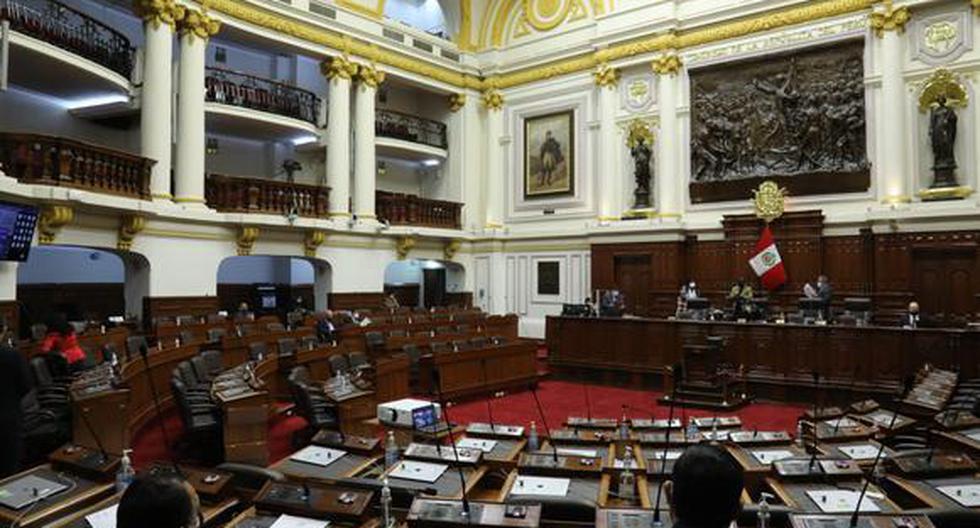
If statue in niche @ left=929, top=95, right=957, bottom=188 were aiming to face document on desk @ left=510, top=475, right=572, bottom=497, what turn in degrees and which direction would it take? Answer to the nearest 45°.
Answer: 0° — it already faces it

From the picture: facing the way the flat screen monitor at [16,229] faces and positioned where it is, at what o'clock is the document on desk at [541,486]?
The document on desk is roughly at 1 o'clock from the flat screen monitor.

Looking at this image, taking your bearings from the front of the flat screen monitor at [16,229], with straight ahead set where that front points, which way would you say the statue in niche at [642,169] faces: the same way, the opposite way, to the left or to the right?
to the right

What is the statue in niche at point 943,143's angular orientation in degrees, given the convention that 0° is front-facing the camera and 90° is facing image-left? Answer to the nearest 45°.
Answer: approximately 0°

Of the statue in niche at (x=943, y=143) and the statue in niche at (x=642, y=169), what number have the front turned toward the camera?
2

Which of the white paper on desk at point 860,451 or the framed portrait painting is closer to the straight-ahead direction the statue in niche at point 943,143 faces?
the white paper on desk
